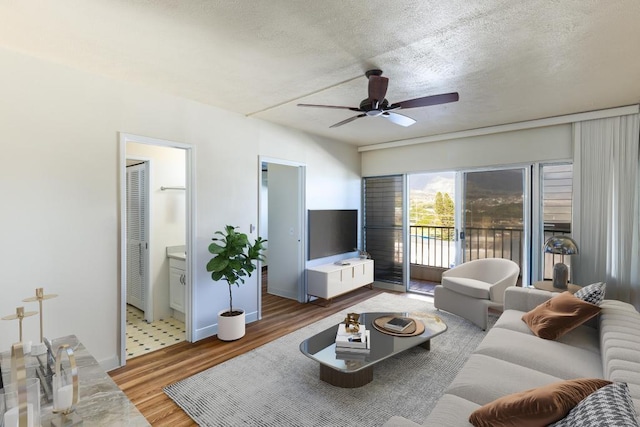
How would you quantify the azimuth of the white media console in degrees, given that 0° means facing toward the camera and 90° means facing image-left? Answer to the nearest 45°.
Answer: approximately 315°

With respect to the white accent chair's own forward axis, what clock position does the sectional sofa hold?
The sectional sofa is roughly at 10 o'clock from the white accent chair.

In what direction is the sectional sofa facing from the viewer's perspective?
to the viewer's left

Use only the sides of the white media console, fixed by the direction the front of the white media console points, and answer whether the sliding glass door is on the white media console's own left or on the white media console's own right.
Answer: on the white media console's own left

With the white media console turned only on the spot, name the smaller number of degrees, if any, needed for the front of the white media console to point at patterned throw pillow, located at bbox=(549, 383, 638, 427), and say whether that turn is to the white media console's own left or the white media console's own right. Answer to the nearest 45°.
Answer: approximately 45° to the white media console's own right

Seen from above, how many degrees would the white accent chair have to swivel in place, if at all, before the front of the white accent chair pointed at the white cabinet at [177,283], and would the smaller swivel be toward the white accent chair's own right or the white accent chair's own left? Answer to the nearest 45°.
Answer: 0° — it already faces it

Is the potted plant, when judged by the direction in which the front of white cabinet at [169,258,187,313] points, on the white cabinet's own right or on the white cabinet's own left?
on the white cabinet's own left

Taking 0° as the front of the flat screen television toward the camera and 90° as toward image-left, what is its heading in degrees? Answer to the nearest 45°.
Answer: approximately 315°

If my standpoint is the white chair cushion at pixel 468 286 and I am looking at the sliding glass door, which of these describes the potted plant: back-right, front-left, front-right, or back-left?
back-left

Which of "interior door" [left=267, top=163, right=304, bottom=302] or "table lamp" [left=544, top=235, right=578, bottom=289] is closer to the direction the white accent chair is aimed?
the interior door

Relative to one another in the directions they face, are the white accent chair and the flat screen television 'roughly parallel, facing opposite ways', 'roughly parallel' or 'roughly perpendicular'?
roughly perpendicular
